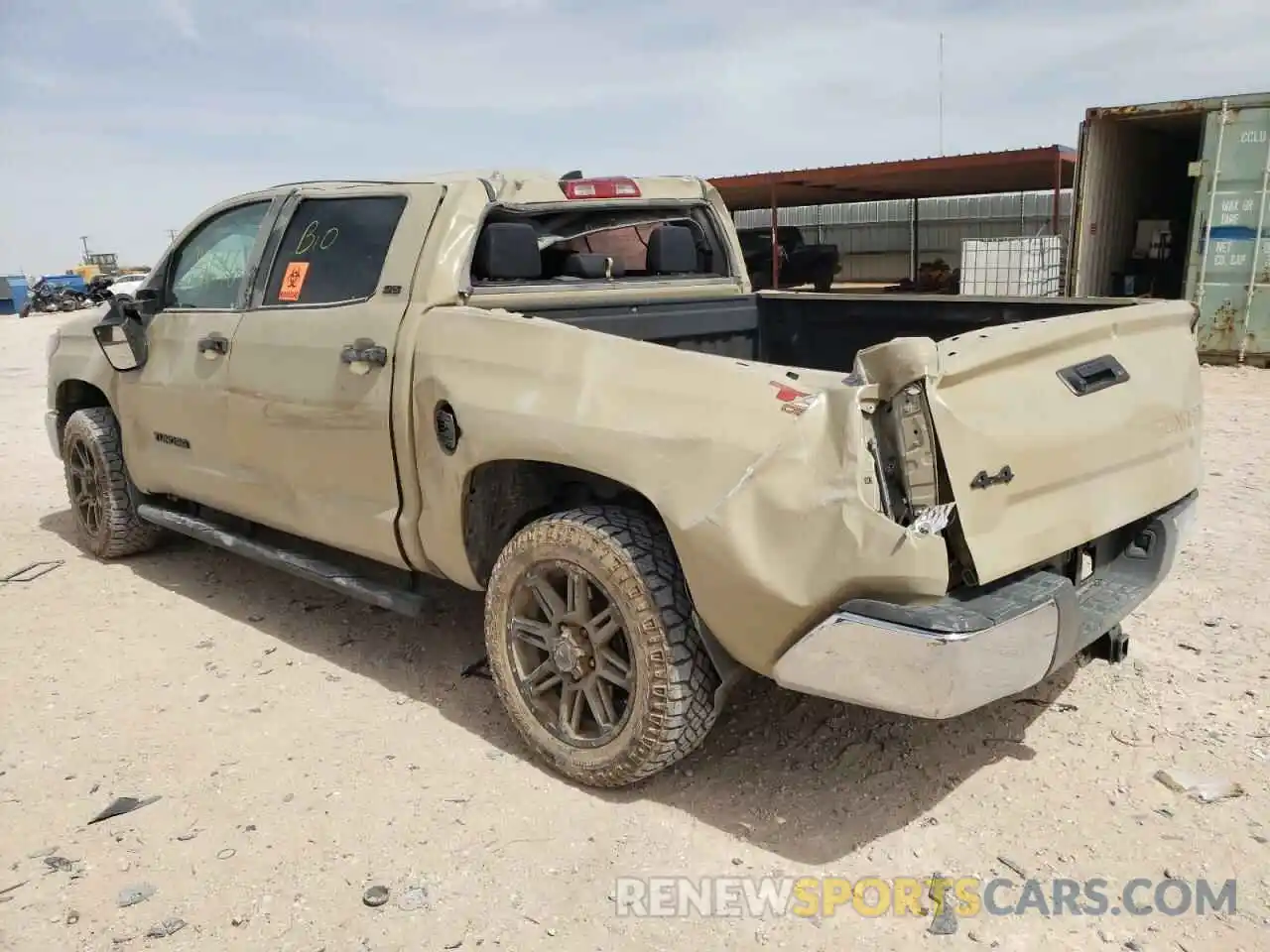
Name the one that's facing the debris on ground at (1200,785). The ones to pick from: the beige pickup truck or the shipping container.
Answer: the shipping container

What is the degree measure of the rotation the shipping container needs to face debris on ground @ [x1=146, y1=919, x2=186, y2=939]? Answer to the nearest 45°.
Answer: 0° — it already faces it

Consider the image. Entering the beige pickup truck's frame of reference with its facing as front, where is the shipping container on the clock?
The shipping container is roughly at 3 o'clock from the beige pickup truck.

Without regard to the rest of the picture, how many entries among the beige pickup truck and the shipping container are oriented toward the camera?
1

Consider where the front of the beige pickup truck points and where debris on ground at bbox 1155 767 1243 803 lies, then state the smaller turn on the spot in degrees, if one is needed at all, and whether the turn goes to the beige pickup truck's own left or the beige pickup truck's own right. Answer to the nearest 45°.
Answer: approximately 135° to the beige pickup truck's own right

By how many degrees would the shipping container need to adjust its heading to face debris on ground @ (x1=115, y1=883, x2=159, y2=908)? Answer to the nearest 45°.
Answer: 0° — it already faces it

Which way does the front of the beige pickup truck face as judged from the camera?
facing away from the viewer and to the left of the viewer

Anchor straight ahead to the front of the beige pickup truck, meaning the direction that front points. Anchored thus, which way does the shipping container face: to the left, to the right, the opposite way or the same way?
to the left

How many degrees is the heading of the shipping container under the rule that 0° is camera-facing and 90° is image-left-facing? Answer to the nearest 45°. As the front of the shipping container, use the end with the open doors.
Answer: approximately 0°

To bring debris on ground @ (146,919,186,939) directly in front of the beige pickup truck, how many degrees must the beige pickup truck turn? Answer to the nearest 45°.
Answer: approximately 90° to its left
